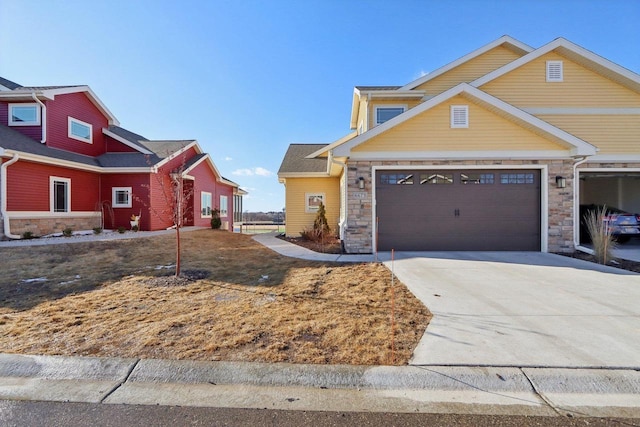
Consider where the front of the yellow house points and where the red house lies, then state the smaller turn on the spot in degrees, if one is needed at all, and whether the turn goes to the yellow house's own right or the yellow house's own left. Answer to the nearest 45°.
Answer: approximately 90° to the yellow house's own right

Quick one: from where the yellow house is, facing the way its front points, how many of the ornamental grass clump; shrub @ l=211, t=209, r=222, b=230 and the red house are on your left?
1

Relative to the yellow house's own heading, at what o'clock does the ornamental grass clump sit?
The ornamental grass clump is roughly at 9 o'clock from the yellow house.

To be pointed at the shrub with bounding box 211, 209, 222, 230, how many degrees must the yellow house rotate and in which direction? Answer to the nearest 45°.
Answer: approximately 90° to its right

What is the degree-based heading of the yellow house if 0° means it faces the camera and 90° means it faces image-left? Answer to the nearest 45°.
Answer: approximately 0°
